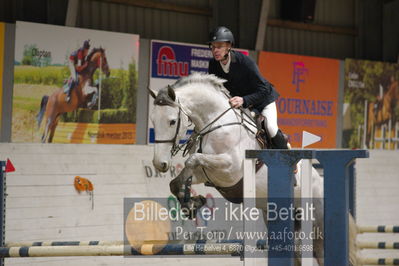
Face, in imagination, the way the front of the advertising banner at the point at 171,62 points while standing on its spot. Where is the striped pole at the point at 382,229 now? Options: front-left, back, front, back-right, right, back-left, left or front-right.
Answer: front-left

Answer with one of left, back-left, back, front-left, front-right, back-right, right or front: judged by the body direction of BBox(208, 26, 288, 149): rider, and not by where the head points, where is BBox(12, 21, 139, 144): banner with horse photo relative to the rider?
right

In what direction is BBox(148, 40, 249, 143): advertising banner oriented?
toward the camera

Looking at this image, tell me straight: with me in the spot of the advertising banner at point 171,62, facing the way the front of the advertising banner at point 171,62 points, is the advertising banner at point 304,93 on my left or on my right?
on my left

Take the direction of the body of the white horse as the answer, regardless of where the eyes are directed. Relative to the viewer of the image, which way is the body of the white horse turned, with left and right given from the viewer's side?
facing the viewer and to the left of the viewer

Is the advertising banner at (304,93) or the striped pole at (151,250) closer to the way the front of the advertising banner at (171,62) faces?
the striped pole

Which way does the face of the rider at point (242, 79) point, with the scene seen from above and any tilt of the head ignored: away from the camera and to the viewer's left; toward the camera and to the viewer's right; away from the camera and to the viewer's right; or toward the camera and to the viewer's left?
toward the camera and to the viewer's left

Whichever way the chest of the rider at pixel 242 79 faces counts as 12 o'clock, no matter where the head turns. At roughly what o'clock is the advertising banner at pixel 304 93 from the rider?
The advertising banner is roughly at 5 o'clock from the rider.

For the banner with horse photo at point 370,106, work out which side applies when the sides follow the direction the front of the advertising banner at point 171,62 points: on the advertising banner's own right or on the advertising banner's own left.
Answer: on the advertising banner's own left

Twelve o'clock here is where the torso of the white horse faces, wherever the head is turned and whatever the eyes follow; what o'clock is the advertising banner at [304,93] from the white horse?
The advertising banner is roughly at 5 o'clock from the white horse.
